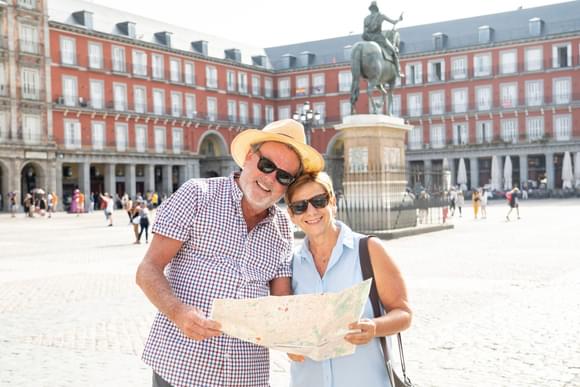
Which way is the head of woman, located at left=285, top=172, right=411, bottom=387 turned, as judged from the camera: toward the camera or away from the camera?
toward the camera

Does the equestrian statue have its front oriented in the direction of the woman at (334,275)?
no
